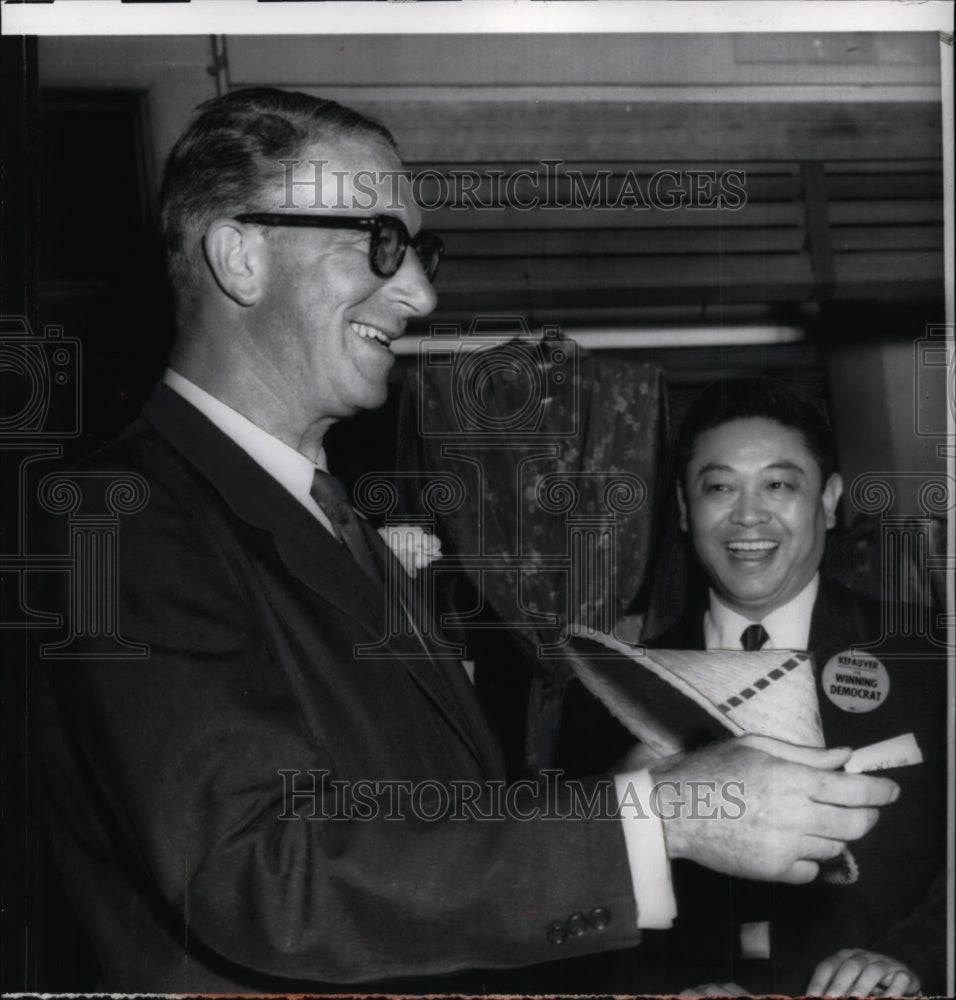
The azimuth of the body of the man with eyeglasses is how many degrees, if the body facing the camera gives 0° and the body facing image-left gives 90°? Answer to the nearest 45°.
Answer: approximately 270°

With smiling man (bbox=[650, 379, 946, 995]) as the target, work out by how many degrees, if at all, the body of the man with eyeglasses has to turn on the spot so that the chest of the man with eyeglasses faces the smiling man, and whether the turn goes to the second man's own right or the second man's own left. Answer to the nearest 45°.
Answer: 0° — they already face them

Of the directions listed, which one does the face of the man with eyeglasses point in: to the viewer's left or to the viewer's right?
to the viewer's right
